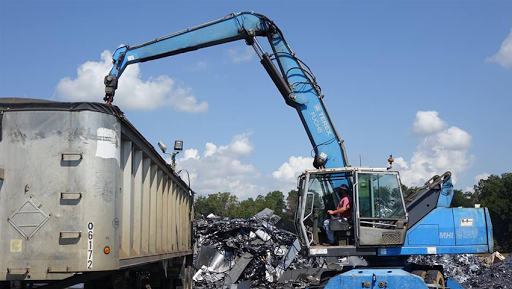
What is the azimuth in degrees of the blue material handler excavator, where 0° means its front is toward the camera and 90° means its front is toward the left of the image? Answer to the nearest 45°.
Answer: approximately 90°

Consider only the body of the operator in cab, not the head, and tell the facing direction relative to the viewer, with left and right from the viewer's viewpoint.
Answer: facing to the left of the viewer

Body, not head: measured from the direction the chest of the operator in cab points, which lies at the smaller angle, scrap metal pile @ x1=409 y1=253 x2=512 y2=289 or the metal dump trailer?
the metal dump trailer

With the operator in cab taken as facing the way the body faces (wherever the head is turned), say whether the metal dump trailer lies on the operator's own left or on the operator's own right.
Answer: on the operator's own left

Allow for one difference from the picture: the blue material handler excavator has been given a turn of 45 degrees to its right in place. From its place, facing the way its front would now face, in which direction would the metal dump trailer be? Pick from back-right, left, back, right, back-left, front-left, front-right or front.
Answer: left
